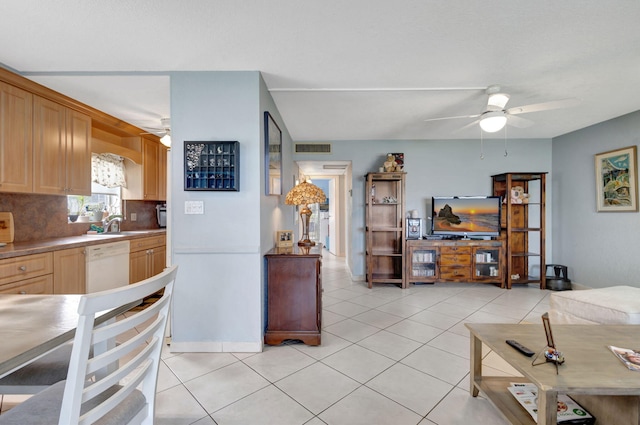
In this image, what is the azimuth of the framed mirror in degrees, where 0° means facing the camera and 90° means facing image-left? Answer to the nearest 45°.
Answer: approximately 270°

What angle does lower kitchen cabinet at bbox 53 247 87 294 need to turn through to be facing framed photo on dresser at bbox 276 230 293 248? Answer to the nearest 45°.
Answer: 0° — it already faces it

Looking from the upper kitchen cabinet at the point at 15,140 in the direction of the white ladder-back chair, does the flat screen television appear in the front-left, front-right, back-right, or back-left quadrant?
front-left

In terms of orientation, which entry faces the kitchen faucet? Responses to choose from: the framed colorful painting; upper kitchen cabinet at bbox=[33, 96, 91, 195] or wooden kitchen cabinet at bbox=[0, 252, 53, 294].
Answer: the framed colorful painting

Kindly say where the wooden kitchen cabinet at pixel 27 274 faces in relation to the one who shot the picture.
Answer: facing the viewer and to the right of the viewer

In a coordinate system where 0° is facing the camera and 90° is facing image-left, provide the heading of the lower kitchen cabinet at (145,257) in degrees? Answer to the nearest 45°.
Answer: approximately 315°

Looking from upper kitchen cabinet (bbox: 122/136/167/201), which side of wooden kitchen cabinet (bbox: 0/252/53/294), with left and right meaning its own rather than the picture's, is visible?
left

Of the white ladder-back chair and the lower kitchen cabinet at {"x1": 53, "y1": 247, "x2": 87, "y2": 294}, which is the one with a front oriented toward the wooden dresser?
the lower kitchen cabinet

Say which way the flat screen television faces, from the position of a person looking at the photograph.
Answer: facing the viewer

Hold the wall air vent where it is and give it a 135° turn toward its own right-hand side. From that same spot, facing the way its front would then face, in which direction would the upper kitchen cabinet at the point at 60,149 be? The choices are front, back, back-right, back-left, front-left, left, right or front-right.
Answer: left

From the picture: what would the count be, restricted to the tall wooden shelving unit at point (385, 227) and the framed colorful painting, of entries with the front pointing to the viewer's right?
0

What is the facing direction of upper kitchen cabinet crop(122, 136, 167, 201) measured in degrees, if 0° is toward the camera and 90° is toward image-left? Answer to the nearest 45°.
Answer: approximately 315°

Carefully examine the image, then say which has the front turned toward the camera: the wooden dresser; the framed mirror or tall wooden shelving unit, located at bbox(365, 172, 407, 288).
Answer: the tall wooden shelving unit

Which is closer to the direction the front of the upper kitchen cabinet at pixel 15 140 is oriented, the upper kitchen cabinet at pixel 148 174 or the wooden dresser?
the wooden dresser

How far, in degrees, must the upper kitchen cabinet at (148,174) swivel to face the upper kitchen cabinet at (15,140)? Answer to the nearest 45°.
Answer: approximately 90° to its right

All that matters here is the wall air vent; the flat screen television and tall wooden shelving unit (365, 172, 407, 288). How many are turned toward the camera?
3
